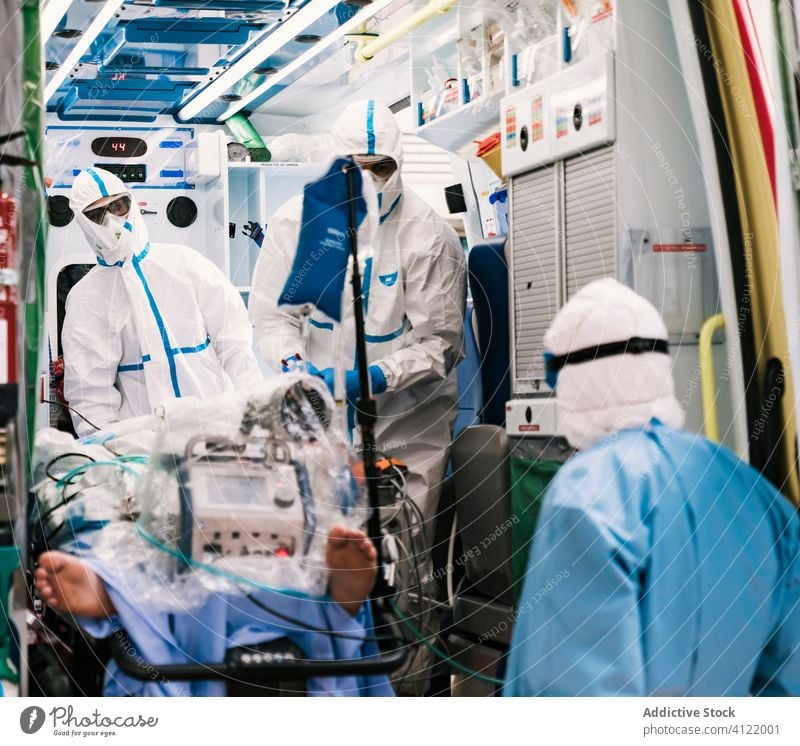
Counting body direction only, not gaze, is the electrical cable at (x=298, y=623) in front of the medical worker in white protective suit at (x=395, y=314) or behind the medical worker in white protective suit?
in front

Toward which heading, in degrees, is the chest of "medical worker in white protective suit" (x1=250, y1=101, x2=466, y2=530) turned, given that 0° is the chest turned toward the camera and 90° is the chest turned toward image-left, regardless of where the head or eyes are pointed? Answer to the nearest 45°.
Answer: approximately 0°

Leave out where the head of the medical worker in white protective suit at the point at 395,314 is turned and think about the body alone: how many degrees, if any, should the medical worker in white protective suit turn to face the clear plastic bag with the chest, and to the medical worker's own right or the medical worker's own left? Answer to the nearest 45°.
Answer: approximately 45° to the medical worker's own right

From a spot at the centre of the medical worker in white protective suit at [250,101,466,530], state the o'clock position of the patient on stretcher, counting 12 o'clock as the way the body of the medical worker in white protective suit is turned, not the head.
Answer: The patient on stretcher is roughly at 1 o'clock from the medical worker in white protective suit.

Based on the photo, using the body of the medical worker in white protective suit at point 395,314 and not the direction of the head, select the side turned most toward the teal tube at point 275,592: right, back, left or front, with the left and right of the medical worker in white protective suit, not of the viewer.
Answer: front
